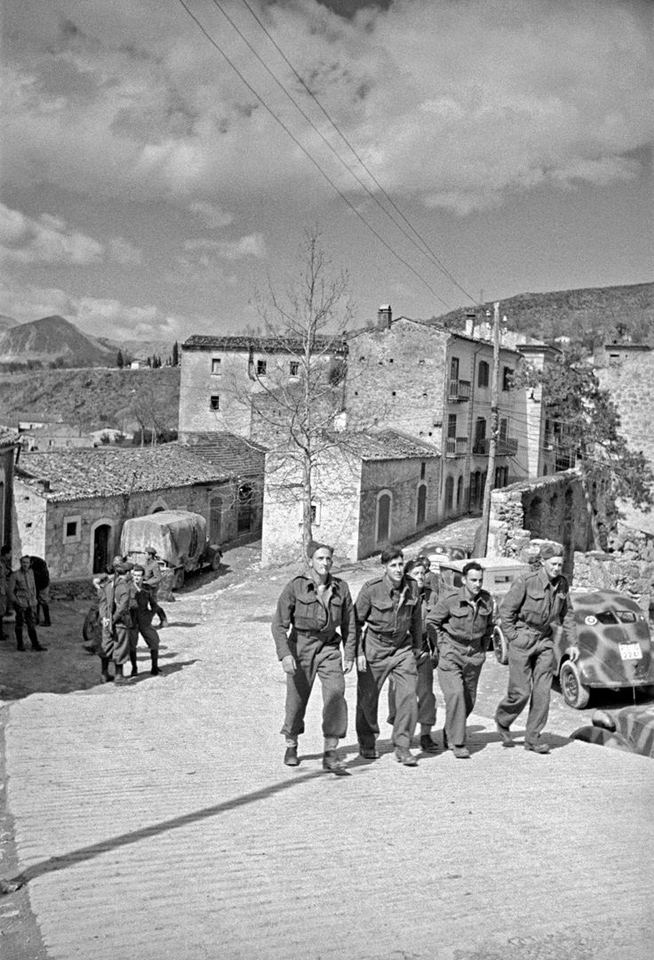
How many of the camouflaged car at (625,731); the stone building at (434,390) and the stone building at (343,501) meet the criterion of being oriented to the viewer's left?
1

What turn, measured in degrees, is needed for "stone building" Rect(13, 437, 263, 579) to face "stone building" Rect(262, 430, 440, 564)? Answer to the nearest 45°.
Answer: approximately 45° to its left

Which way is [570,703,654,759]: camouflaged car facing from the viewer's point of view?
to the viewer's left

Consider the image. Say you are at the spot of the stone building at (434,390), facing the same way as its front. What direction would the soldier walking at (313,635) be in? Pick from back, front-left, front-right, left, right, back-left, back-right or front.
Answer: front-right

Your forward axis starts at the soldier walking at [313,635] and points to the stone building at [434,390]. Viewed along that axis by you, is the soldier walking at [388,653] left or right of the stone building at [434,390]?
right

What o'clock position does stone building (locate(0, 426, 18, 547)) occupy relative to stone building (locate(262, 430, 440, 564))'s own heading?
The stone building (locate(0, 426, 18, 547)) is roughly at 3 o'clock from the stone building (locate(262, 430, 440, 564)).

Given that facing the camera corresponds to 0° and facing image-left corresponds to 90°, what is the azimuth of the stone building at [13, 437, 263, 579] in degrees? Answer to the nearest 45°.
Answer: approximately 315°

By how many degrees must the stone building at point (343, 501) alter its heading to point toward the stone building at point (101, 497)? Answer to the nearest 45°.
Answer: approximately 135° to its right

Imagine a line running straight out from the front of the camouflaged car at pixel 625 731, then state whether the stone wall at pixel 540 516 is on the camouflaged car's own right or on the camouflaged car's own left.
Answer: on the camouflaged car's own right

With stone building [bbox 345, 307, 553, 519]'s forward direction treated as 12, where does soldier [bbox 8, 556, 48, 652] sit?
The soldier is roughly at 2 o'clock from the stone building.

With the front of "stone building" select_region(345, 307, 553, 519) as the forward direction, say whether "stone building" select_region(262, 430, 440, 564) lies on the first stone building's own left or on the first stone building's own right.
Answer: on the first stone building's own right
